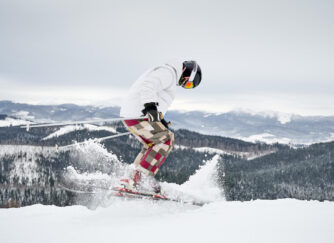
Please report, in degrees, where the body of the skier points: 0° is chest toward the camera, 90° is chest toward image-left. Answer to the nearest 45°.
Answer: approximately 270°
